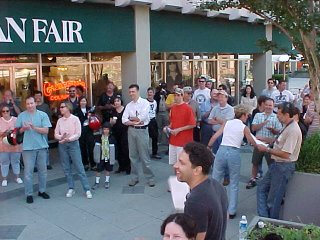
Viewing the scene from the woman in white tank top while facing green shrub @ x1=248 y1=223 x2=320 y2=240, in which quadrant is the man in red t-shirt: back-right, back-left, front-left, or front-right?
back-right

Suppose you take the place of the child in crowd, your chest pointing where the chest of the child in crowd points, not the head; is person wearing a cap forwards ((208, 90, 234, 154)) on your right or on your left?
on your left

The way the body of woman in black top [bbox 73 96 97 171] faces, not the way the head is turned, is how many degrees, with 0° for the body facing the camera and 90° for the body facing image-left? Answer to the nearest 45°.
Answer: approximately 0°

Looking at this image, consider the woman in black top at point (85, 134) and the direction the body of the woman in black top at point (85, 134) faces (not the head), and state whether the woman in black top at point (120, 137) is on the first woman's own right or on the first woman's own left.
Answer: on the first woman's own left
